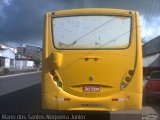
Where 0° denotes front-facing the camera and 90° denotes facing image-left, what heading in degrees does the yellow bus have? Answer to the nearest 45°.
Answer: approximately 180°
